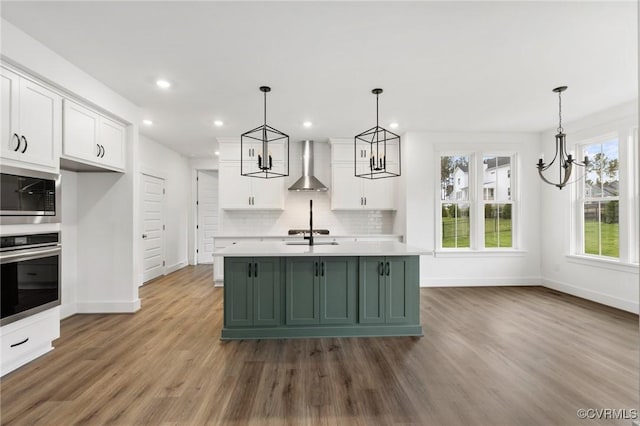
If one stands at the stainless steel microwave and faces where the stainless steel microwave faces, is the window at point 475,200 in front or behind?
in front

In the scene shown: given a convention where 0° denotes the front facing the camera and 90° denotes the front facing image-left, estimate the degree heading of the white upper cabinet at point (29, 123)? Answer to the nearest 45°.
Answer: approximately 315°

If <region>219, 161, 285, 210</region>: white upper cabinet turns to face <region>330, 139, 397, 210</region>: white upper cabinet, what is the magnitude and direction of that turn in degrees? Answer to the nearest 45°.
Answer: approximately 90° to its left

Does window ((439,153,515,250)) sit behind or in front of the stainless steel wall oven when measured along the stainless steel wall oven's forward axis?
in front

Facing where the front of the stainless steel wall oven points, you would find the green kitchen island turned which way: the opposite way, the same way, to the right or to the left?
to the right

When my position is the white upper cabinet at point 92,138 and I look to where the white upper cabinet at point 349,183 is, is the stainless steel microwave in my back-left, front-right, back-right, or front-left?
back-right

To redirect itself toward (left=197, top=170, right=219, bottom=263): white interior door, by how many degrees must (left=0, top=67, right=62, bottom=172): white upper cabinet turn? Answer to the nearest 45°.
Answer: approximately 90° to its left

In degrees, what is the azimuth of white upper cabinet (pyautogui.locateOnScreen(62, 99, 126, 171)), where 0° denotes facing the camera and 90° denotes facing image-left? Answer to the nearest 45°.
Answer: approximately 315°

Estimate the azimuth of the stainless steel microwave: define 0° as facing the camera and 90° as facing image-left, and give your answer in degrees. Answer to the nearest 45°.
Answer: approximately 315°

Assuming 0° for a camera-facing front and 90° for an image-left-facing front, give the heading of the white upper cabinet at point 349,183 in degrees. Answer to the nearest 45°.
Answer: approximately 0°

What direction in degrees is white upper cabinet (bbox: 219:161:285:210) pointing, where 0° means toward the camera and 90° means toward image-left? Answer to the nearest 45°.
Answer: approximately 0°

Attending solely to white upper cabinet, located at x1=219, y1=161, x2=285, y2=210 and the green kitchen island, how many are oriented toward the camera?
2
